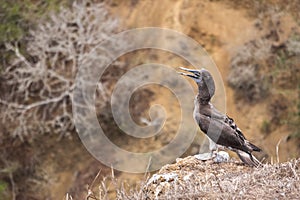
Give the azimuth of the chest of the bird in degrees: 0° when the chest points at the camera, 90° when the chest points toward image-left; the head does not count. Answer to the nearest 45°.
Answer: approximately 90°
